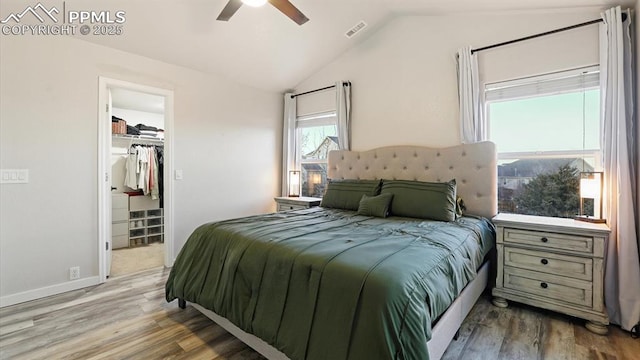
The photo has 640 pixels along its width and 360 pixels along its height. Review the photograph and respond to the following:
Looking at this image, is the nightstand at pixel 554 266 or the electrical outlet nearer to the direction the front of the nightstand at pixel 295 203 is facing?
the electrical outlet

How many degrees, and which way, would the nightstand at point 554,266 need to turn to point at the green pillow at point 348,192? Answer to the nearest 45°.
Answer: approximately 45° to its right

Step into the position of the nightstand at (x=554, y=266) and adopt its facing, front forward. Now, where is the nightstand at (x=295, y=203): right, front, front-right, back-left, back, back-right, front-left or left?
front-right

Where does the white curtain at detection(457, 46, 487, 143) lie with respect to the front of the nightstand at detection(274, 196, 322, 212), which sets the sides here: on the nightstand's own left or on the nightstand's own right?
on the nightstand's own left

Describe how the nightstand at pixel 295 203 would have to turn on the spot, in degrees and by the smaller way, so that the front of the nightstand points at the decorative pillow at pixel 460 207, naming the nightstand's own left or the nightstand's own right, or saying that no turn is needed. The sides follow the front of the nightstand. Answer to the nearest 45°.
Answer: approximately 90° to the nightstand's own left

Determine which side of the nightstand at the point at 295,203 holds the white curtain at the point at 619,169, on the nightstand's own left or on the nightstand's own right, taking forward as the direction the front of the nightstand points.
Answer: on the nightstand's own left

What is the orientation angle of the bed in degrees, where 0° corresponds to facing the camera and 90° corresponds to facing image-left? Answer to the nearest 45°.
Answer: approximately 45°
